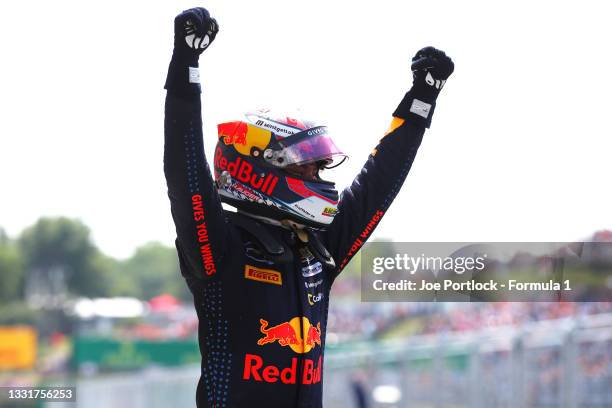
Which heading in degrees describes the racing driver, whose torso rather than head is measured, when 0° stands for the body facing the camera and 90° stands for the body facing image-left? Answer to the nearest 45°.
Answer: approximately 315°
